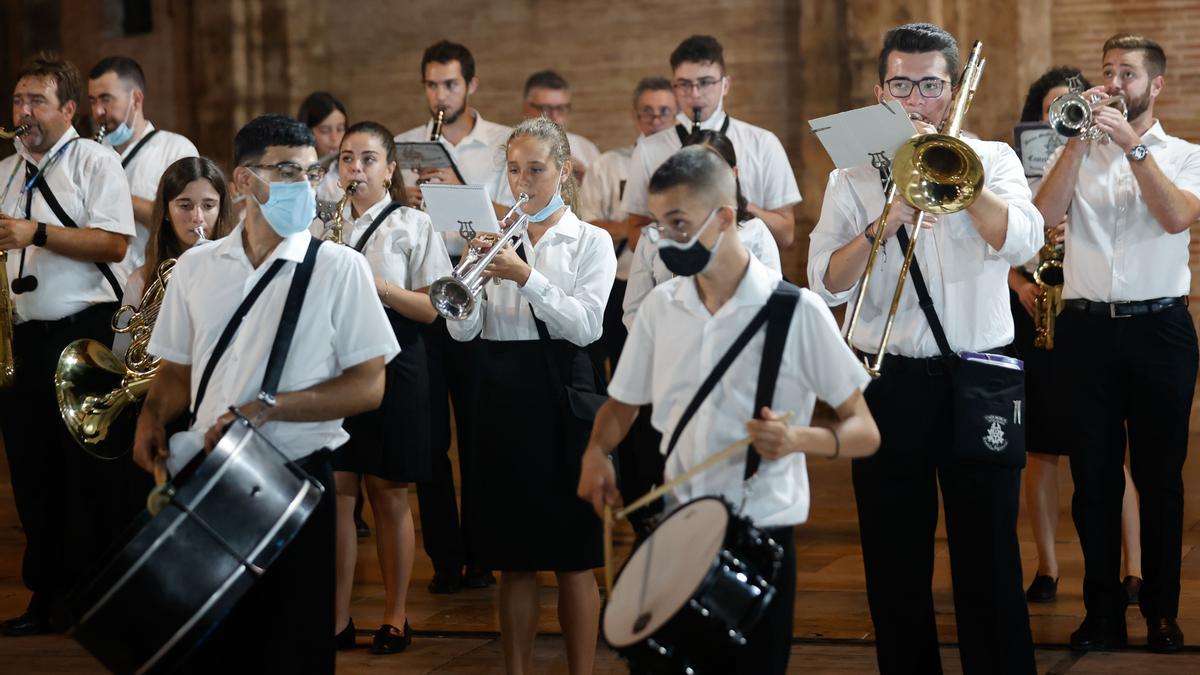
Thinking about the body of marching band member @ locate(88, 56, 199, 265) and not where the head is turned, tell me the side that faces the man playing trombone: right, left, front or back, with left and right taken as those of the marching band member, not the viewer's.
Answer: left

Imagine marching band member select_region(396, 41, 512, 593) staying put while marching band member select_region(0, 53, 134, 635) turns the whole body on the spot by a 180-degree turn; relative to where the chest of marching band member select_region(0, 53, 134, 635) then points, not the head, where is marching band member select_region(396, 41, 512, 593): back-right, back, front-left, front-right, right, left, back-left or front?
front-right

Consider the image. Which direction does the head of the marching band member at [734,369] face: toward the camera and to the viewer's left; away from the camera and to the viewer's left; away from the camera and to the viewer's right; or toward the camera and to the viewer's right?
toward the camera and to the viewer's left

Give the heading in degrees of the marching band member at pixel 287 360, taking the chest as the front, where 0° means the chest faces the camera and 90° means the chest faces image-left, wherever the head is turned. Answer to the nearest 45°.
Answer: approximately 45°

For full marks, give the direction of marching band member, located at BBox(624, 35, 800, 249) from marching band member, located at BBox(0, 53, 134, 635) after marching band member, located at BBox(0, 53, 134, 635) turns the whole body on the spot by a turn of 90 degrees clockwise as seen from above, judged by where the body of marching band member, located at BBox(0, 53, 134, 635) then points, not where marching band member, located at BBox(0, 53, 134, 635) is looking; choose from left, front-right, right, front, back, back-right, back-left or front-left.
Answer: back-right

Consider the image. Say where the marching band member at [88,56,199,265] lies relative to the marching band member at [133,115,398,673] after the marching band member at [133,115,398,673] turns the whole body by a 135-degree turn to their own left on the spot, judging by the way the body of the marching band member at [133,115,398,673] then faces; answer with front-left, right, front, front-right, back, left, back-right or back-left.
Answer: left

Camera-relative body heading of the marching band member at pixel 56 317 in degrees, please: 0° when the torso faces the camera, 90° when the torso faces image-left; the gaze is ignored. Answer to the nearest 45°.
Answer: approximately 45°

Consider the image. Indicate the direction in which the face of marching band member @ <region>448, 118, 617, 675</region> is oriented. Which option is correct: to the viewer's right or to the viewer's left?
to the viewer's left

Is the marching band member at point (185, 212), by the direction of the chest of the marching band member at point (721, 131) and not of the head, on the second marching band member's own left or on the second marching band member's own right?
on the second marching band member's own right

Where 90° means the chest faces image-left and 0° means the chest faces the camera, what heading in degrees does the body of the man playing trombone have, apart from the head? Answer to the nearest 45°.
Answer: approximately 0°

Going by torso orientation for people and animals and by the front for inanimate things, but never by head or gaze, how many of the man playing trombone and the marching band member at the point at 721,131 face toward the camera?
2

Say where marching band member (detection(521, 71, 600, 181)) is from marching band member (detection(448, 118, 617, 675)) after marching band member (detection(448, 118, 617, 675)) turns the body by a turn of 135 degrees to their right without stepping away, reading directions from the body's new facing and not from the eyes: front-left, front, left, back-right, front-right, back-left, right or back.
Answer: front
